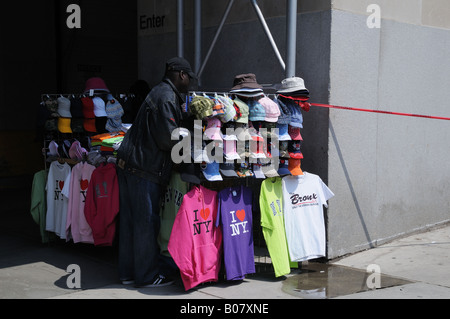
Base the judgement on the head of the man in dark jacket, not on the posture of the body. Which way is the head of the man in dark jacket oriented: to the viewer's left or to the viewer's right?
to the viewer's right

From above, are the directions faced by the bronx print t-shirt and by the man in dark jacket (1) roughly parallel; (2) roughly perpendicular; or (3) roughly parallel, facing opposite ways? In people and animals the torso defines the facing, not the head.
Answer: roughly perpendicular

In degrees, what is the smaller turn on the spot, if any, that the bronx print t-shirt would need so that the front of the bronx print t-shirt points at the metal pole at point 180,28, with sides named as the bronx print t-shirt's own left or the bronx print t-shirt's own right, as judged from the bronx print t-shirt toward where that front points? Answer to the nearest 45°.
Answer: approximately 135° to the bronx print t-shirt's own right

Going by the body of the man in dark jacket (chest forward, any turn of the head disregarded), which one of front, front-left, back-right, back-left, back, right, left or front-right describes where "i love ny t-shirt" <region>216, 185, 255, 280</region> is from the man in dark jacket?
front

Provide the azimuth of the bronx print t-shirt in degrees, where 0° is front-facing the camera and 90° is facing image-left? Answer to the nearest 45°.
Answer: approximately 0°

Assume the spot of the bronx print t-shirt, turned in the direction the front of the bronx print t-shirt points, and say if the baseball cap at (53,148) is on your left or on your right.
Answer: on your right

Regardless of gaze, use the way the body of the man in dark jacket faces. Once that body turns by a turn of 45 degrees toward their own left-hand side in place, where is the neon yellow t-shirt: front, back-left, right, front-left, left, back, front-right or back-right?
front-right

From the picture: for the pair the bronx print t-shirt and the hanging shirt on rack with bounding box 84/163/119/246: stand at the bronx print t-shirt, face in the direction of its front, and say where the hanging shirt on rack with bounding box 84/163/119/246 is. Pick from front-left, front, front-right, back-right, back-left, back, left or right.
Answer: right

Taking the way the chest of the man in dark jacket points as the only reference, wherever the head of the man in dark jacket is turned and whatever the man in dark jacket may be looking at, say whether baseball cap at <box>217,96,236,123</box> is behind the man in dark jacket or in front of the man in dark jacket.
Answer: in front

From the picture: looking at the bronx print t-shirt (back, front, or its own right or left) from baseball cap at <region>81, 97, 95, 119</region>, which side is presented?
right

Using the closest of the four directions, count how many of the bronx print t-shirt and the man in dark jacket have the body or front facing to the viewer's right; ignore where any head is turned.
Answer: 1

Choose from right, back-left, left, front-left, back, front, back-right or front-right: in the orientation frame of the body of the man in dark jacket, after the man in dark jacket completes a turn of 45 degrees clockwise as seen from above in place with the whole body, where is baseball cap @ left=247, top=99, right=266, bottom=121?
front-left

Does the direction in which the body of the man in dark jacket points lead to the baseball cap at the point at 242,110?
yes

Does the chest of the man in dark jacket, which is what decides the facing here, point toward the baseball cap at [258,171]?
yes

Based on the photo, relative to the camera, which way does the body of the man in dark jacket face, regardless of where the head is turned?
to the viewer's right

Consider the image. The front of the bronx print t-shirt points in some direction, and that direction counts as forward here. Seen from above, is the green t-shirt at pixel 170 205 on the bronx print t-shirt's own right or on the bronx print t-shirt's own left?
on the bronx print t-shirt's own right

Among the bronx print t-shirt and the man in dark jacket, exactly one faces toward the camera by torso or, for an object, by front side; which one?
the bronx print t-shirt

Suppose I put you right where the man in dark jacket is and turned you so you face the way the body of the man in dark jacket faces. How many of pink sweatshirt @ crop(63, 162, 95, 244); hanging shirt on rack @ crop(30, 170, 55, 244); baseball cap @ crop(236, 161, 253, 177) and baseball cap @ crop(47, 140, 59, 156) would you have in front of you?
1
